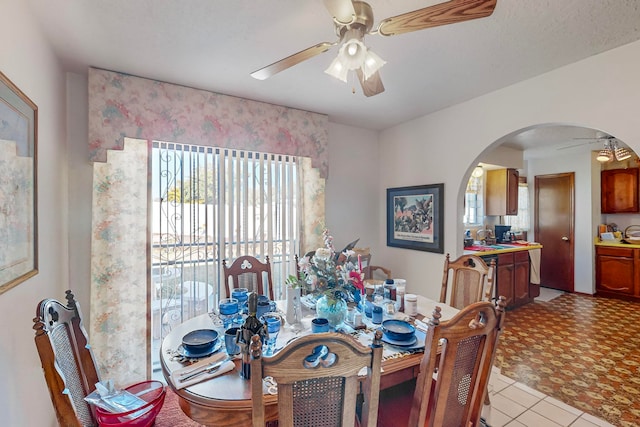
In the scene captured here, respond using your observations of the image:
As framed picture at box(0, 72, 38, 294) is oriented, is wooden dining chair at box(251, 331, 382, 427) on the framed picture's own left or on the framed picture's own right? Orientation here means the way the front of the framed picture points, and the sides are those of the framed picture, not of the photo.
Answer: on the framed picture's own right

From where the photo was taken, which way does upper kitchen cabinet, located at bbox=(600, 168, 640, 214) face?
toward the camera

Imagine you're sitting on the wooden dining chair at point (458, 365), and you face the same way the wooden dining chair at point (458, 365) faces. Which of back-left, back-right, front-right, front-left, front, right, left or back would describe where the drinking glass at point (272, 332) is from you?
front-left

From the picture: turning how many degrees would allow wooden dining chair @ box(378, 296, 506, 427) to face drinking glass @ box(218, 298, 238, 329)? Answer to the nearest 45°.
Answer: approximately 45° to its left

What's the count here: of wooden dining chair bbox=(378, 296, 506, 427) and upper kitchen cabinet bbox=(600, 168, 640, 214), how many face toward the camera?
1

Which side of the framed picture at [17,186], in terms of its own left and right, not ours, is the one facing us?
right

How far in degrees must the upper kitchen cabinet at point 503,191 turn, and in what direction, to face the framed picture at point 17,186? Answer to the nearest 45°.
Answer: approximately 45° to its right

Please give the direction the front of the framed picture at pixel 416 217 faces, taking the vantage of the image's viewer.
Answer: facing the viewer and to the left of the viewer

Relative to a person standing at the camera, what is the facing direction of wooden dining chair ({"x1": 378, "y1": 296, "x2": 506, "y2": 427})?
facing away from the viewer and to the left of the viewer

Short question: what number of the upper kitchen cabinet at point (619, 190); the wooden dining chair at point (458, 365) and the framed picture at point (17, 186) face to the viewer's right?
1

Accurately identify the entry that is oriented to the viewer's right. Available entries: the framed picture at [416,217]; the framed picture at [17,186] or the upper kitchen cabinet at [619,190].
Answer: the framed picture at [17,186]

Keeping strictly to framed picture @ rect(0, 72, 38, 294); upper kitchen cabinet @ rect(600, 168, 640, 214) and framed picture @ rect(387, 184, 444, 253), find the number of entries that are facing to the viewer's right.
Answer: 1

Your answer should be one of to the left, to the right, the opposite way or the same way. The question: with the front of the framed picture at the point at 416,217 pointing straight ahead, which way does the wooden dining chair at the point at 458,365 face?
to the right

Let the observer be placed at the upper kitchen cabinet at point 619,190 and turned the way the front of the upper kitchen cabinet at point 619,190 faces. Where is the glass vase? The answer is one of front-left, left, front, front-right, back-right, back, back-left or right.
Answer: front

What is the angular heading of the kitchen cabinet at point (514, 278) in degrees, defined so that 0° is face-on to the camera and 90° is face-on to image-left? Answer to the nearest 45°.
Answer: approximately 315°
